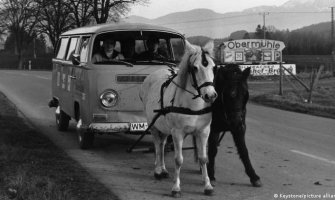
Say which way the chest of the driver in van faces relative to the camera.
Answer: toward the camera

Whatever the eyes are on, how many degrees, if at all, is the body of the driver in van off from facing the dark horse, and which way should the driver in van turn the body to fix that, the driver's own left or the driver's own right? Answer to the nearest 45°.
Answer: approximately 45° to the driver's own left

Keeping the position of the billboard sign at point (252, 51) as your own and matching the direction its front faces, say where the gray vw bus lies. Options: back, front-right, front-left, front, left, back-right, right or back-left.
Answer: front

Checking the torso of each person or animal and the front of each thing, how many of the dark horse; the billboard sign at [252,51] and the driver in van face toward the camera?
3

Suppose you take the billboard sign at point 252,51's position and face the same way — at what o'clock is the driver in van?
The driver in van is roughly at 12 o'clock from the billboard sign.

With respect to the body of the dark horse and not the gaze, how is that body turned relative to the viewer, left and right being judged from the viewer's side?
facing the viewer

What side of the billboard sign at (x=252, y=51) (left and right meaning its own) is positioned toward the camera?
front

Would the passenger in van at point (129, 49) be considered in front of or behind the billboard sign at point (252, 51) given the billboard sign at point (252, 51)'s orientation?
in front

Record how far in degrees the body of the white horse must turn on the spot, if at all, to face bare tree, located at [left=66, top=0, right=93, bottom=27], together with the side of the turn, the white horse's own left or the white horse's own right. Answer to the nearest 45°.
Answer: approximately 135° to the white horse's own left

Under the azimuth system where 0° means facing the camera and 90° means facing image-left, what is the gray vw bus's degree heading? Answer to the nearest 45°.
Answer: approximately 315°

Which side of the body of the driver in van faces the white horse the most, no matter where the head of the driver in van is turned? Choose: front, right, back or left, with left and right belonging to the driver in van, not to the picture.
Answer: front

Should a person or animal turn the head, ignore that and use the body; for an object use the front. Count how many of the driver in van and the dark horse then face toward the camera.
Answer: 2

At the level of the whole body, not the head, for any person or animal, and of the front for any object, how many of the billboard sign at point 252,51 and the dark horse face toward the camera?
2

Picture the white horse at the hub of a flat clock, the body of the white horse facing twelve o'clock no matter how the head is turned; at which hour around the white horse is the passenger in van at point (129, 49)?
The passenger in van is roughly at 7 o'clock from the white horse.

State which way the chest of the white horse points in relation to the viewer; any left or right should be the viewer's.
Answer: facing the viewer and to the right of the viewer

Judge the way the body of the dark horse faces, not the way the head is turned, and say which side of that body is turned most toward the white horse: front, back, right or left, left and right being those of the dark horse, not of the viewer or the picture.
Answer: right

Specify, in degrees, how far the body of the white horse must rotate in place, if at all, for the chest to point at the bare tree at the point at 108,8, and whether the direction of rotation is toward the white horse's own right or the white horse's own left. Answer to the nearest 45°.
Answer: approximately 135° to the white horse's own left

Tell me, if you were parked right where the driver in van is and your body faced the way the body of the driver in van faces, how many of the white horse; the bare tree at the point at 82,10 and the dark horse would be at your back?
1
